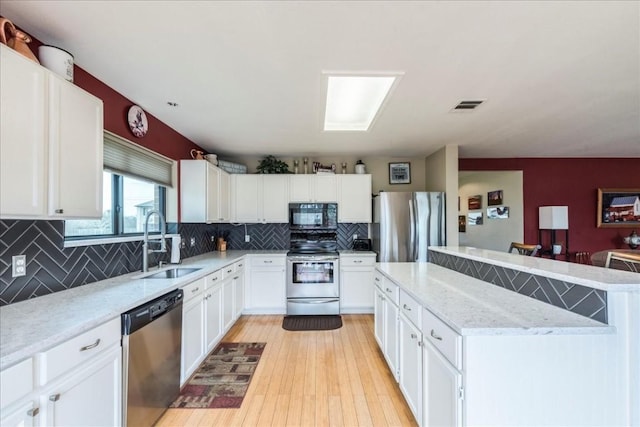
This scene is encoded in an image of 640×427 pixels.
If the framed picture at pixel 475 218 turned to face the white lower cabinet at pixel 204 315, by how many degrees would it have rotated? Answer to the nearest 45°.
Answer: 0° — it already faces it

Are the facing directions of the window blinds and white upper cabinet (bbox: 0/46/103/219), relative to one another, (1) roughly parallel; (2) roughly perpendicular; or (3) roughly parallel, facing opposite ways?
roughly parallel

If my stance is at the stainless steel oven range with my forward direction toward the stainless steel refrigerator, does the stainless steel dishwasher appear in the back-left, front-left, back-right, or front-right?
back-right

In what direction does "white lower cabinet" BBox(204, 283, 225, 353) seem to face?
to the viewer's right

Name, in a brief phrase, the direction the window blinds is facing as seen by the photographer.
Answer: facing the viewer and to the right of the viewer

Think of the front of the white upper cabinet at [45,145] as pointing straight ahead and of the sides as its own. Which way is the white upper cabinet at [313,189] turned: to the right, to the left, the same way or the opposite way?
to the right

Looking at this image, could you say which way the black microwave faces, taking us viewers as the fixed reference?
facing the viewer

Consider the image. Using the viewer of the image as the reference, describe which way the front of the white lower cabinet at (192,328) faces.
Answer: facing to the right of the viewer

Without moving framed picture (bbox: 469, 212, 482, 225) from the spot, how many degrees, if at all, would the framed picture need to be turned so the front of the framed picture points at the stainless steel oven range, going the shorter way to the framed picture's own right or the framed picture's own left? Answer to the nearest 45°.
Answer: approximately 45° to the framed picture's own right

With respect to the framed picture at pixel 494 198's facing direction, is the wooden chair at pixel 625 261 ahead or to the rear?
ahead

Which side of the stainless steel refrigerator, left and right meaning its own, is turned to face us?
front

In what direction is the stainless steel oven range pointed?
toward the camera

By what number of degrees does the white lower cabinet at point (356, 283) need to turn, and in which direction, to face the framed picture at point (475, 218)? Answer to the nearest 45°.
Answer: approximately 135° to its left

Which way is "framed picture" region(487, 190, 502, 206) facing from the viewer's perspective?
toward the camera
